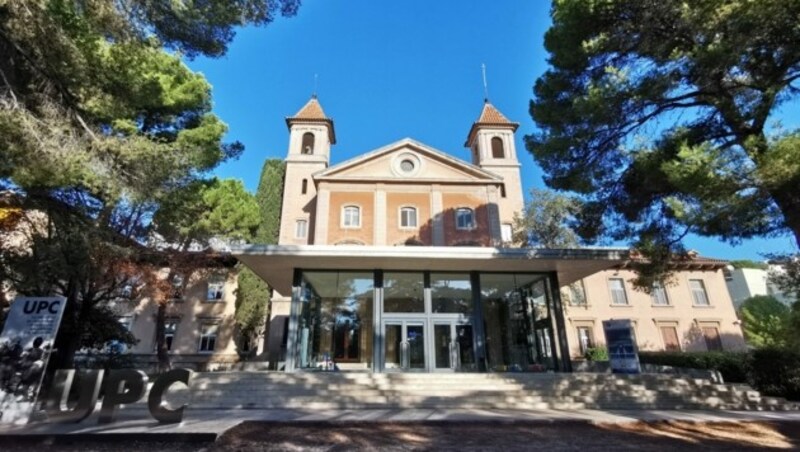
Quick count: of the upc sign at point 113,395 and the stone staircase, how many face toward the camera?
2

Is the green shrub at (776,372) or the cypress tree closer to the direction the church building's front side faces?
the green shrub

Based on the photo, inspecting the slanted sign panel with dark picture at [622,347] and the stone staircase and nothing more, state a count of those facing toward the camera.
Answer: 2

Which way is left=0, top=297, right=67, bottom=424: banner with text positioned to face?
toward the camera

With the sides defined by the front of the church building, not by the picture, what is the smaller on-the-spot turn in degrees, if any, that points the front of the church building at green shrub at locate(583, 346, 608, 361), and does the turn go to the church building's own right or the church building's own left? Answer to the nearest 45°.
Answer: approximately 135° to the church building's own left

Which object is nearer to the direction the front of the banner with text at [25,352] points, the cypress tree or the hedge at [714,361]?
the hedge

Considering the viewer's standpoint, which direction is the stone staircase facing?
facing the viewer

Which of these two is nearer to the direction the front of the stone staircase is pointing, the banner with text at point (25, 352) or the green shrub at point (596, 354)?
the banner with text

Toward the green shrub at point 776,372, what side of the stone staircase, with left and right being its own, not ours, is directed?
left

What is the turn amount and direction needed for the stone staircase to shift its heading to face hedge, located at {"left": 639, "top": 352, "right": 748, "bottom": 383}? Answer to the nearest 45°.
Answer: approximately 135° to its left

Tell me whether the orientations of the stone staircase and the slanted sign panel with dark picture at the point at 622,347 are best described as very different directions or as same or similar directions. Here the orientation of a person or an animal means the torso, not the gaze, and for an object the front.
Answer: same or similar directions

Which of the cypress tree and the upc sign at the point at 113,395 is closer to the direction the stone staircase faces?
the upc sign

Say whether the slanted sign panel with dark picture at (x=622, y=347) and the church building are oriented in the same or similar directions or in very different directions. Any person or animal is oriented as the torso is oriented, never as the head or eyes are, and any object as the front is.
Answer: same or similar directions
